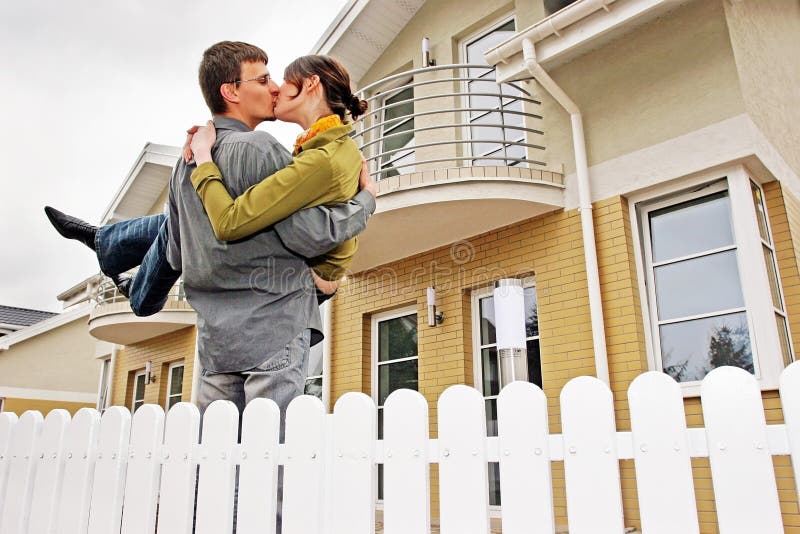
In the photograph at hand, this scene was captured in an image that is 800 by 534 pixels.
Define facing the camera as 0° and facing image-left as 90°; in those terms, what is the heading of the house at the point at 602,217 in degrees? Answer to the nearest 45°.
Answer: approximately 45°

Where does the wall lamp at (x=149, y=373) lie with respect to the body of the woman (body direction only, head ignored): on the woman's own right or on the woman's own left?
on the woman's own right

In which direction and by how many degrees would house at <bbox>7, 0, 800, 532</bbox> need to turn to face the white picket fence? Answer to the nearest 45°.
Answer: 0° — it already faces it

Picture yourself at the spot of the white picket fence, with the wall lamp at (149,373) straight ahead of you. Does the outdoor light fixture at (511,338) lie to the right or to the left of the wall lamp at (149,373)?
right
